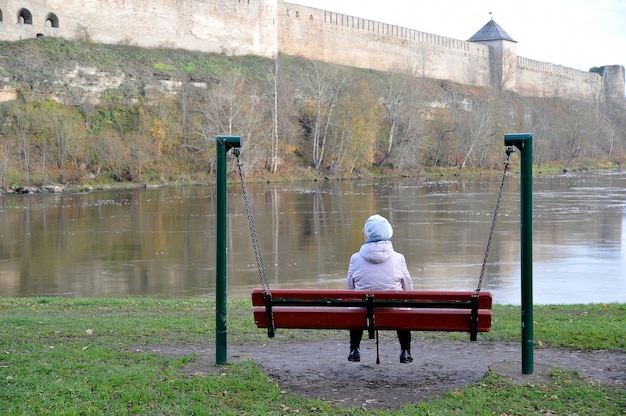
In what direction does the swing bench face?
away from the camera

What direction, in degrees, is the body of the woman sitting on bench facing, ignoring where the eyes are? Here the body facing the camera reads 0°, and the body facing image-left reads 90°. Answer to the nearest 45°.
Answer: approximately 180°
